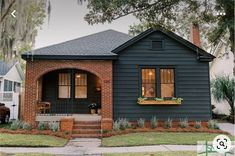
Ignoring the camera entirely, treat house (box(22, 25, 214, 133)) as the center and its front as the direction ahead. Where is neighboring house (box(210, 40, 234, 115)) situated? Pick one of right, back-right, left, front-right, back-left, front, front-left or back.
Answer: back-left

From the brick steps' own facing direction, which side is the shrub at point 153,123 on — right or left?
on its left

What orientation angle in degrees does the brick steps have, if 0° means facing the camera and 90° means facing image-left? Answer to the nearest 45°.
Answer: approximately 0°

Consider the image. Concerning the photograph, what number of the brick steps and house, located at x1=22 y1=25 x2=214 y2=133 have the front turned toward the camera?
2

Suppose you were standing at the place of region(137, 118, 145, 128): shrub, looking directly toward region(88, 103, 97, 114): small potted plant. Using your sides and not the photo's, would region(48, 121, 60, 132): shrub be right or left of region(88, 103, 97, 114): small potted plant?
left

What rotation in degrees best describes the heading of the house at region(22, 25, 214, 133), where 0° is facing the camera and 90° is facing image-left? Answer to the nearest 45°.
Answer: approximately 0°

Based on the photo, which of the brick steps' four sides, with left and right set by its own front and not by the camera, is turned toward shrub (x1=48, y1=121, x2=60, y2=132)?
right
